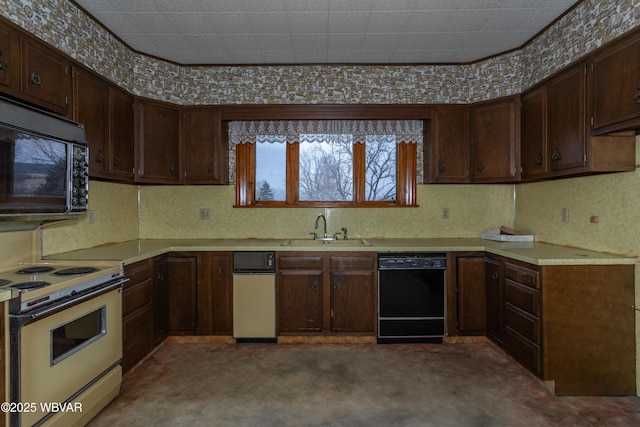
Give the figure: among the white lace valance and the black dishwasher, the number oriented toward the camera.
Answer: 2

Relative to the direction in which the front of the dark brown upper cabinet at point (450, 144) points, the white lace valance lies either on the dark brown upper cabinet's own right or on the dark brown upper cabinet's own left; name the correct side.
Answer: on the dark brown upper cabinet's own right

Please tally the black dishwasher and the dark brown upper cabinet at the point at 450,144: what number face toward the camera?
2

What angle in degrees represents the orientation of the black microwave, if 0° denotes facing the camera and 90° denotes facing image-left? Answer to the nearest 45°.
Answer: approximately 315°

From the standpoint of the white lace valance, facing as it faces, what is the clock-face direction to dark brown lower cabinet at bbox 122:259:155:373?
The dark brown lower cabinet is roughly at 2 o'clock from the white lace valance.

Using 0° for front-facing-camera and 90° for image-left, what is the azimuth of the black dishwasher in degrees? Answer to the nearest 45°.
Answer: approximately 0°

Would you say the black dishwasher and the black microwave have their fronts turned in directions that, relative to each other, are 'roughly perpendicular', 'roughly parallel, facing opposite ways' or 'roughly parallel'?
roughly perpendicular

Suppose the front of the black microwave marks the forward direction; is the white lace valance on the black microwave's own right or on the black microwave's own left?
on the black microwave's own left

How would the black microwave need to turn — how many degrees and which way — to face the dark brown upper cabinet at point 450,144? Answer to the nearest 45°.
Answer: approximately 45° to its left

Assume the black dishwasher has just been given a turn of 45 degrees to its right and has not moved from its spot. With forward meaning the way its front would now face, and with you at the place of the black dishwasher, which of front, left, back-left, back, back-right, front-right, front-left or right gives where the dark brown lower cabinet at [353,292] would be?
front-right

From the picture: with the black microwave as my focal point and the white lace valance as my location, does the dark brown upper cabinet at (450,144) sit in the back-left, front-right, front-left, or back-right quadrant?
back-left

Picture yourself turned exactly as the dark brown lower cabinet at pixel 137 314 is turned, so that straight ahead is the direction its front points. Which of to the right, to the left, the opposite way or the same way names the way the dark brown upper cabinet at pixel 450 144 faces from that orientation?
to the right
